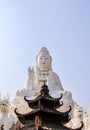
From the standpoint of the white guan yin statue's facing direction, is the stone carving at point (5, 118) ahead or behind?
ahead

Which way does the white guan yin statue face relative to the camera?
toward the camera
